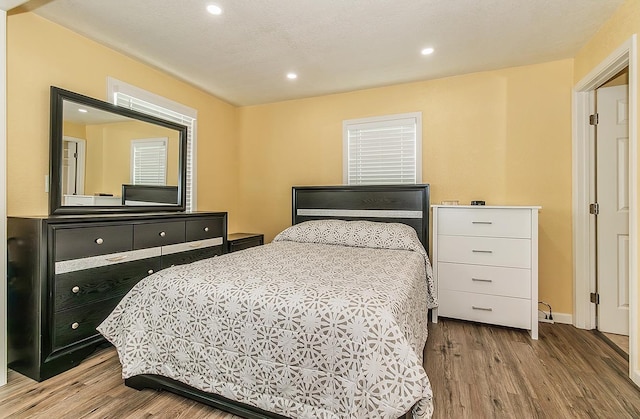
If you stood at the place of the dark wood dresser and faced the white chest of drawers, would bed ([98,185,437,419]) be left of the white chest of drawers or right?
right

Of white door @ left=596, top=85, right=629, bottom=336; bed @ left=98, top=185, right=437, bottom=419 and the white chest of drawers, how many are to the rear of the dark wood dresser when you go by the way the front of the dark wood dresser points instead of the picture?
0

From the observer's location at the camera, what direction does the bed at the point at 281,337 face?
facing the viewer and to the left of the viewer

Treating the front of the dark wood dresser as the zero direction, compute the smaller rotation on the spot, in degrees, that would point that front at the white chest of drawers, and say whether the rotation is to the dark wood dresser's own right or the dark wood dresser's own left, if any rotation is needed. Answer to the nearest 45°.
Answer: approximately 45° to the dark wood dresser's own left

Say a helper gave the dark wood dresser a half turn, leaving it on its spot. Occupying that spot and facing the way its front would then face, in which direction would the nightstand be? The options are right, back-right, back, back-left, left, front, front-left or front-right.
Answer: right

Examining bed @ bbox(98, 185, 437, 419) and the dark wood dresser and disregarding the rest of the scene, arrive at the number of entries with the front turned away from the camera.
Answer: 0

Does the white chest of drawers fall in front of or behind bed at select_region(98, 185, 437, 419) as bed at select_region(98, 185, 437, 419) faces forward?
behind

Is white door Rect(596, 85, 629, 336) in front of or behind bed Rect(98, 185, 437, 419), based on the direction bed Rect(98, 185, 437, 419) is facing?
behind

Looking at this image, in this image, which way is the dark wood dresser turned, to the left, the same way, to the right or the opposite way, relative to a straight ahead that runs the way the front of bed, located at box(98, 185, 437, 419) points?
to the left

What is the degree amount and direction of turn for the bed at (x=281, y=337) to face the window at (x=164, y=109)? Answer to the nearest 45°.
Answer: approximately 90° to its right

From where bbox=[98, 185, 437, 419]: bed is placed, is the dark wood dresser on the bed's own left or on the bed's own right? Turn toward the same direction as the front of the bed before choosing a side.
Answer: on the bed's own right

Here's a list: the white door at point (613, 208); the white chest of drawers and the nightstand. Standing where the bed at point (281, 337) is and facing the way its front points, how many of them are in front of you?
0

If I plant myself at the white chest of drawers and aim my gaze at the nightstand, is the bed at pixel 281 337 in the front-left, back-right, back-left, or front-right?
front-left

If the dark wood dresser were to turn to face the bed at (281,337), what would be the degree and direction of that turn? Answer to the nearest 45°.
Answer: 0° — it already faces it

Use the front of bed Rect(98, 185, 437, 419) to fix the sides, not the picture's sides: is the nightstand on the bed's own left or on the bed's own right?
on the bed's own right
